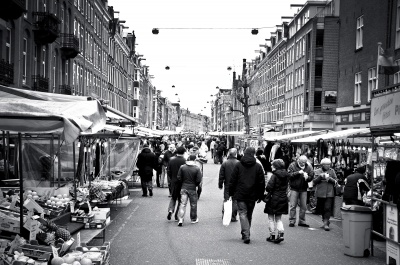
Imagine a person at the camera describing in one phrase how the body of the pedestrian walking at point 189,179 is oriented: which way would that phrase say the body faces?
away from the camera

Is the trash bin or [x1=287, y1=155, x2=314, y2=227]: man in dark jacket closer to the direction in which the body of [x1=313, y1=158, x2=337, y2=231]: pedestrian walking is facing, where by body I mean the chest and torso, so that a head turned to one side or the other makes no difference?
the trash bin

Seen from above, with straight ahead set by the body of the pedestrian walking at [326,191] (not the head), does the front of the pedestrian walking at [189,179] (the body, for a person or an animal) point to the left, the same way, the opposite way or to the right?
the opposite way

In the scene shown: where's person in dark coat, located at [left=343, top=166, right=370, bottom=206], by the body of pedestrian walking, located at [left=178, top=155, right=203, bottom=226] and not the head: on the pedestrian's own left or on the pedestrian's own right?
on the pedestrian's own right

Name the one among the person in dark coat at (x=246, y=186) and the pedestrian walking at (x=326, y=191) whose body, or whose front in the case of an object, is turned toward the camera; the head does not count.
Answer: the pedestrian walking

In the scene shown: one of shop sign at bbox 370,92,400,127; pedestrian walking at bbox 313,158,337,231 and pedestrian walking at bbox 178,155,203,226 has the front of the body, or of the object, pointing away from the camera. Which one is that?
pedestrian walking at bbox 178,155,203,226

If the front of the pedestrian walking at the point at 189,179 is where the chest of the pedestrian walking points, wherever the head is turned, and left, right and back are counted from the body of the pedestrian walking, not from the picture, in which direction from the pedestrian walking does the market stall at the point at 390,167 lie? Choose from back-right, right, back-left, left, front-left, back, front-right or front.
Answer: back-right

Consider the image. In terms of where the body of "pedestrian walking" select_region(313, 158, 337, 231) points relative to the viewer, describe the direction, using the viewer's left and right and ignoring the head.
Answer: facing the viewer

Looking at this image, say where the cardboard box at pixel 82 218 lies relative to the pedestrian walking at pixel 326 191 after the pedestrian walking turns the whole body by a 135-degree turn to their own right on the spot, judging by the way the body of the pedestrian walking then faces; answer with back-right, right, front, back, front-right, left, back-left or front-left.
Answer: left

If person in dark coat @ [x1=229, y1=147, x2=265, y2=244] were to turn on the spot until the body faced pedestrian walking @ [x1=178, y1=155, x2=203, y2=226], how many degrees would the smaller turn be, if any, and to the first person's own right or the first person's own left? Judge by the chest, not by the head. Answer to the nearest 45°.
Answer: approximately 45° to the first person's own left

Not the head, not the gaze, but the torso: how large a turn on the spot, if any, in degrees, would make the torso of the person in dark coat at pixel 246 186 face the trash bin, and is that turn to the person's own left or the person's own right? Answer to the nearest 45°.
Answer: approximately 90° to the person's own right

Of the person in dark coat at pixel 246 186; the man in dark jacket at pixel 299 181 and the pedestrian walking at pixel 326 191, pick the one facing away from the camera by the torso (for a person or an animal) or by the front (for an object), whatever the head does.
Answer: the person in dark coat

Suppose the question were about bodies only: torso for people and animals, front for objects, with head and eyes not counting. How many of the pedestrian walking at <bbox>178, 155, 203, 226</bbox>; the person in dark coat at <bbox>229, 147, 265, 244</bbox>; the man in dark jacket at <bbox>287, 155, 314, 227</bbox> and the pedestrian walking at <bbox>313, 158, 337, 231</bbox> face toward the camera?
2

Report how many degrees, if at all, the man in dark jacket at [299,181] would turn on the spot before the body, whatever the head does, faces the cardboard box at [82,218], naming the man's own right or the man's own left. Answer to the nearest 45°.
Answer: approximately 45° to the man's own right
